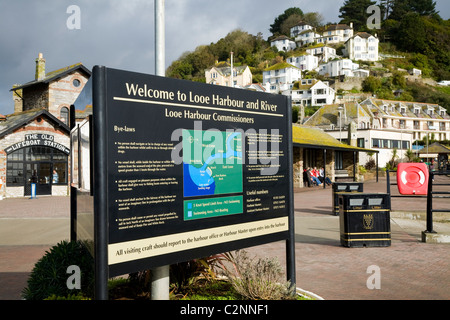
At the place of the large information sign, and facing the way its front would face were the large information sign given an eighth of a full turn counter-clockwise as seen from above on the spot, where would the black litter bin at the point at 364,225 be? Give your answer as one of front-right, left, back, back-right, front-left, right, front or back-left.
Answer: front-left

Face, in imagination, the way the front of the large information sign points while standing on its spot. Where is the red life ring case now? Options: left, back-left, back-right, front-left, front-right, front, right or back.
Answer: left

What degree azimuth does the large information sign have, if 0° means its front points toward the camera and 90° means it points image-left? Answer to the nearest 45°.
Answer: approximately 315°

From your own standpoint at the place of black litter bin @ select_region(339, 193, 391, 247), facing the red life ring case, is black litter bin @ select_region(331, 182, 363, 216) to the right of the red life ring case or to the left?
left

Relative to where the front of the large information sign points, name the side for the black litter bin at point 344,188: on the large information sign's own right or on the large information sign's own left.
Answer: on the large information sign's own left
